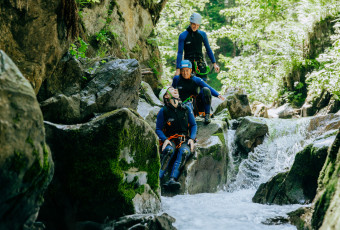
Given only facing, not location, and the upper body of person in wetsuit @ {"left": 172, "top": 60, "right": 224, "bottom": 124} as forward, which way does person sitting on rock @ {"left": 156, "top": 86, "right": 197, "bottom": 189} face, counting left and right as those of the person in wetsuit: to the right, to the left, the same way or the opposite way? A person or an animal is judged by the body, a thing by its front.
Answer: the same way

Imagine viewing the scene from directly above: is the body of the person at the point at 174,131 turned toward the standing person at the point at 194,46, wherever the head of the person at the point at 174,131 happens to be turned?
no

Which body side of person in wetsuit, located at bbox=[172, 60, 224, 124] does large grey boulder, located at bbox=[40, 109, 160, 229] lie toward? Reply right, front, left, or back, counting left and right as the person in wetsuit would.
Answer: front

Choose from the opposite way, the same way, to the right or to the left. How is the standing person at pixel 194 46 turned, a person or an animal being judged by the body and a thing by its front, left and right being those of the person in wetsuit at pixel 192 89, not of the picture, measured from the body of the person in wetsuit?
the same way

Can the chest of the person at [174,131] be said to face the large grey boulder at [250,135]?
no

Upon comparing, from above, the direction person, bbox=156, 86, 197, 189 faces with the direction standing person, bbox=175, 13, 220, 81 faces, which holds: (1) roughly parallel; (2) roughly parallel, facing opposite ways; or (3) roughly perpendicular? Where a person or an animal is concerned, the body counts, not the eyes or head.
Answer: roughly parallel

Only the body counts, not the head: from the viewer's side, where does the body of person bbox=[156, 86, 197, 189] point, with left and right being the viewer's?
facing the viewer

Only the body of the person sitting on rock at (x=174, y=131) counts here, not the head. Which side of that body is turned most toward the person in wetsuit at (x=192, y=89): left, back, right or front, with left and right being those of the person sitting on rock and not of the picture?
back

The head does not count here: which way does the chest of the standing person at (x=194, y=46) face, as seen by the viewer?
toward the camera

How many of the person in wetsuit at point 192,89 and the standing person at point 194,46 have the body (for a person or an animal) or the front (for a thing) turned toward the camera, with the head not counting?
2

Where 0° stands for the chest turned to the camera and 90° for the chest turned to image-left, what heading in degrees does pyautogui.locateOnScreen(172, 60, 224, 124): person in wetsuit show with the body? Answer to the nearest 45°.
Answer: approximately 0°

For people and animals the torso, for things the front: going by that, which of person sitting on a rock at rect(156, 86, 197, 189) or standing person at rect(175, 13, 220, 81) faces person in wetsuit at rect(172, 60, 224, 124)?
standing person at rect(175, 13, 220, 81)

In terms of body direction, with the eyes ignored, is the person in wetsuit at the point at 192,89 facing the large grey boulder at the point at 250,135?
no

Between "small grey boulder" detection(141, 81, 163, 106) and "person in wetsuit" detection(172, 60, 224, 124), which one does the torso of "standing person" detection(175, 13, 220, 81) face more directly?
the person in wetsuit

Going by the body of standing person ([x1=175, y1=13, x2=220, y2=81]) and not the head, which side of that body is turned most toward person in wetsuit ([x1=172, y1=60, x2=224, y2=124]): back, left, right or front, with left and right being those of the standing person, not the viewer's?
front

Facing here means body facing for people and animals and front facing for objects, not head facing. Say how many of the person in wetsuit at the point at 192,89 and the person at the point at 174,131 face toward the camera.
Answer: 2
